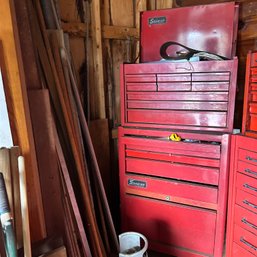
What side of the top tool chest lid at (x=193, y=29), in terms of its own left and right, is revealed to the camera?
front

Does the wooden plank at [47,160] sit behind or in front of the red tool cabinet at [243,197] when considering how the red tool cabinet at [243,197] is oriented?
in front

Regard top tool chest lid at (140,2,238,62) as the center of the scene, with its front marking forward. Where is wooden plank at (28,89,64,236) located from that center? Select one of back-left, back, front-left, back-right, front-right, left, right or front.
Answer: front-right

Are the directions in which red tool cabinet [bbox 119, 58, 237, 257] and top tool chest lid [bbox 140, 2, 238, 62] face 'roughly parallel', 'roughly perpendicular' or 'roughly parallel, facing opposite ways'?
roughly parallel

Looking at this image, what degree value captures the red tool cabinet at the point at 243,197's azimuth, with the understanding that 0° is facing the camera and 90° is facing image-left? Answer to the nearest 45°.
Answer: approximately 45°

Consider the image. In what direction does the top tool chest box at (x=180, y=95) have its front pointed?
toward the camera

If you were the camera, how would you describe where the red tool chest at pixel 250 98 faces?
facing the viewer and to the left of the viewer

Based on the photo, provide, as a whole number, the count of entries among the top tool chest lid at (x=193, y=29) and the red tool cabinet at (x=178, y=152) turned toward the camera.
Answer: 2

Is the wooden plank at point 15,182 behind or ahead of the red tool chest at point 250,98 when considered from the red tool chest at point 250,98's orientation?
ahead

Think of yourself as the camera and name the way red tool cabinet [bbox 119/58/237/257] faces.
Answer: facing the viewer

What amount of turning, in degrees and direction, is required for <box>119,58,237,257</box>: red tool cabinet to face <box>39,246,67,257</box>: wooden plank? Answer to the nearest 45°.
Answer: approximately 45° to its right

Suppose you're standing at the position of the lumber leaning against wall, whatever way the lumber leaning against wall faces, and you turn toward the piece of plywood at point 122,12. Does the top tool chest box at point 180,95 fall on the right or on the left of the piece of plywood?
right
